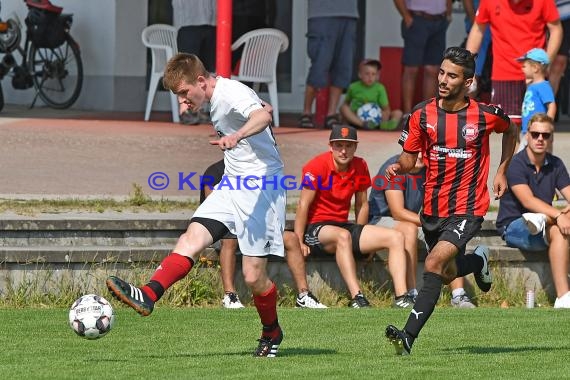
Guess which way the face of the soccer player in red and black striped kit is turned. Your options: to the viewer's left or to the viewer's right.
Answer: to the viewer's left

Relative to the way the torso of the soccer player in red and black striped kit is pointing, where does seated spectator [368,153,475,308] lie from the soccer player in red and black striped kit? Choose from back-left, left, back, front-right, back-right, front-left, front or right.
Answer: back-right

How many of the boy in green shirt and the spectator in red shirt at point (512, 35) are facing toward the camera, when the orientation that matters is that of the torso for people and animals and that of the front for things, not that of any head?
2

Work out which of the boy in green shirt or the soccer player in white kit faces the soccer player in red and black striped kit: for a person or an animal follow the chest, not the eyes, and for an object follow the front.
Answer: the boy in green shirt

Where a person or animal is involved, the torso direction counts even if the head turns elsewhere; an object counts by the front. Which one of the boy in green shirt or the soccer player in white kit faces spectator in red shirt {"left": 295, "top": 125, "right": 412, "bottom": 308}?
the boy in green shirt

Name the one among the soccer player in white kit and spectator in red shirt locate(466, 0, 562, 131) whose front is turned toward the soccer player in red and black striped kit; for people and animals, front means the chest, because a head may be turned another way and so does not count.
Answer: the spectator in red shirt

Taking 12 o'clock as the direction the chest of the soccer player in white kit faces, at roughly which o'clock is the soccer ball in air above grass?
The soccer ball in air above grass is roughly at 1 o'clock from the soccer player in white kit.

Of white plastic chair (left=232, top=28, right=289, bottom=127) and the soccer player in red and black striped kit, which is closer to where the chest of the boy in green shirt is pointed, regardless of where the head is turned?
the soccer player in red and black striped kit

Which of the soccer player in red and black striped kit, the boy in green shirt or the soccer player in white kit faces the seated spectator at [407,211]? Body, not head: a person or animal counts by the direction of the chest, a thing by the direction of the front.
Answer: the boy in green shirt

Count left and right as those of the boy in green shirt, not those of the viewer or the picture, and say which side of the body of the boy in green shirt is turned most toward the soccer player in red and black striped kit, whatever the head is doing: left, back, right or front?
front

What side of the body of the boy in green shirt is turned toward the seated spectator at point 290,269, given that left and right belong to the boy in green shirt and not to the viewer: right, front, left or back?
front
